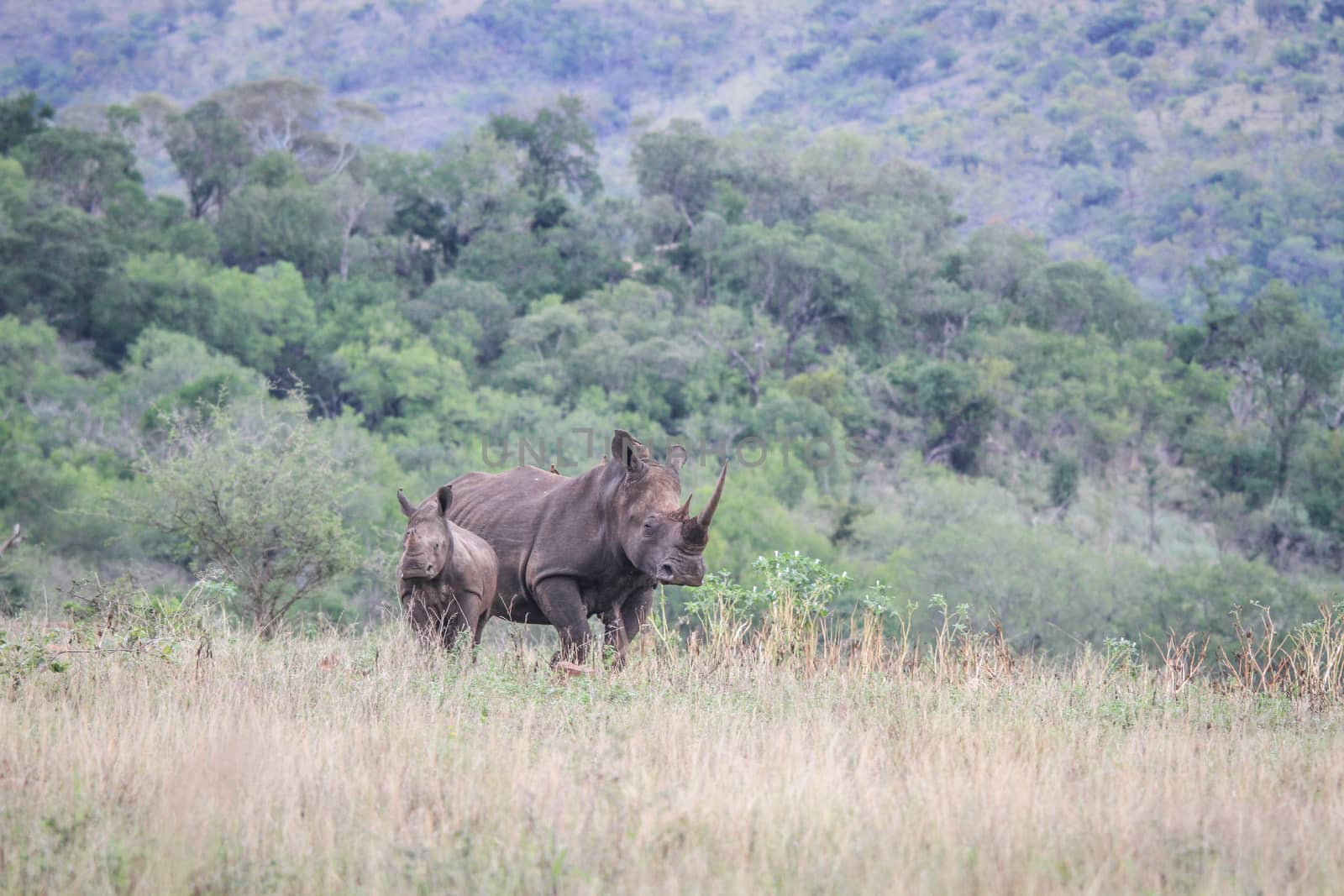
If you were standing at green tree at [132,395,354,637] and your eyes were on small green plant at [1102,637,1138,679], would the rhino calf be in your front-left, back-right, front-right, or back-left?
front-right

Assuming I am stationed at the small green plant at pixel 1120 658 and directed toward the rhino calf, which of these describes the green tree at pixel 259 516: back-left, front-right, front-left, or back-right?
front-right

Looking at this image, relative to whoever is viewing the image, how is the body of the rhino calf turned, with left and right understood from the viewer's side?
facing the viewer and to the left of the viewer

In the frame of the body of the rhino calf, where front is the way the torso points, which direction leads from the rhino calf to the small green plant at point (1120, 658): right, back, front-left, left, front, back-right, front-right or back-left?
back-left

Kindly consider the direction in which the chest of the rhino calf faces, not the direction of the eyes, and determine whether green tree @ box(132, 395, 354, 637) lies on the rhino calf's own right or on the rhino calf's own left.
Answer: on the rhino calf's own right

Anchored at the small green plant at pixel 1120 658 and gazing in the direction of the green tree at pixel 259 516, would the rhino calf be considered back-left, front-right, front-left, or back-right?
front-left
